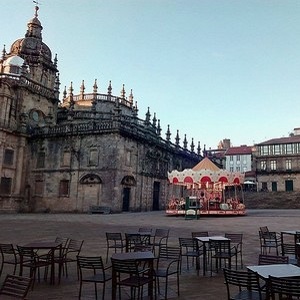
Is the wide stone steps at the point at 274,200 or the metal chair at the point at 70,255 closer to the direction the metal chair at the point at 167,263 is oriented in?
the metal chair

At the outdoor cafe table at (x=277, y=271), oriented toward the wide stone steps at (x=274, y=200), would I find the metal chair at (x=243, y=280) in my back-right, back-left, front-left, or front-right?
back-left

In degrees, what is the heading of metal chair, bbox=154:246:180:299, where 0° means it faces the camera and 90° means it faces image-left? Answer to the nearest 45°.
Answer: approximately 45°

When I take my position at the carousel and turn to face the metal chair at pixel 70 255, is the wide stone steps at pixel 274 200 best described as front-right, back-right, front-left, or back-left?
back-left

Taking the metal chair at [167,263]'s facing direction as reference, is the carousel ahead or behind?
behind

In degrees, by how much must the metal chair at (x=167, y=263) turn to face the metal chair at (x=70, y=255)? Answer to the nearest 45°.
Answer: approximately 45° to its right
